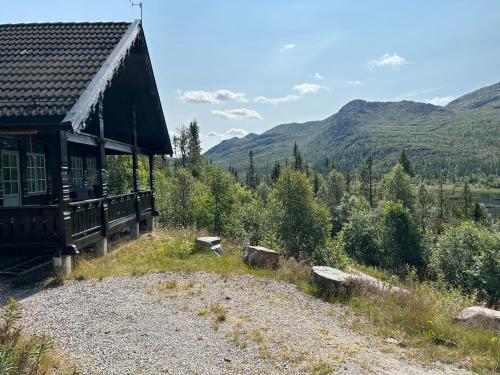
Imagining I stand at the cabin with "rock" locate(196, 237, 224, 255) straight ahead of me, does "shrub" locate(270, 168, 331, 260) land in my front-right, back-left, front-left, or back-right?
front-left

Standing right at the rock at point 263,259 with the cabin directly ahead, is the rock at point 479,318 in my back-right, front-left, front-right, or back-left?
back-left

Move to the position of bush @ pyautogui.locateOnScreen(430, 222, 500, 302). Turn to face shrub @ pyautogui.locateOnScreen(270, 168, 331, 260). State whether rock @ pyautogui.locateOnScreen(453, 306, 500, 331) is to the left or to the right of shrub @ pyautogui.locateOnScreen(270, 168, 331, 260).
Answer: left

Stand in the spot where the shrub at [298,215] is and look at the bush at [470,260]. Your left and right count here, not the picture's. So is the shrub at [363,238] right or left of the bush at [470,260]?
left
